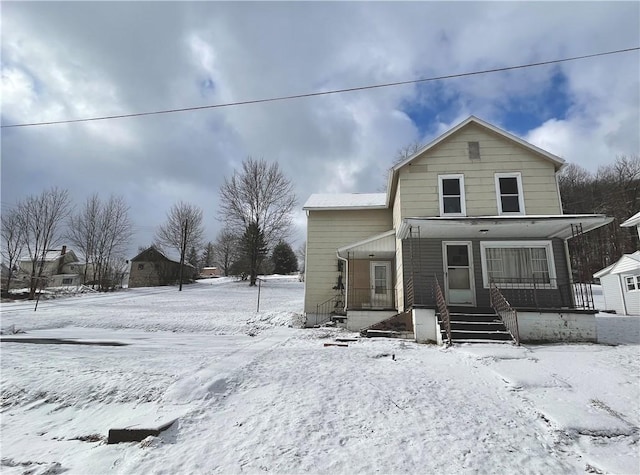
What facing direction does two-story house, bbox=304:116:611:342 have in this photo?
toward the camera

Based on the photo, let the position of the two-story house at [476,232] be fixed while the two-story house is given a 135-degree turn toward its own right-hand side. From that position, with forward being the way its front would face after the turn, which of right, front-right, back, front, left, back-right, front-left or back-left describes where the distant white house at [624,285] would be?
right

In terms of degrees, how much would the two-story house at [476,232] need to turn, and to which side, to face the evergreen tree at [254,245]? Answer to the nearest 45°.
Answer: approximately 135° to its right
